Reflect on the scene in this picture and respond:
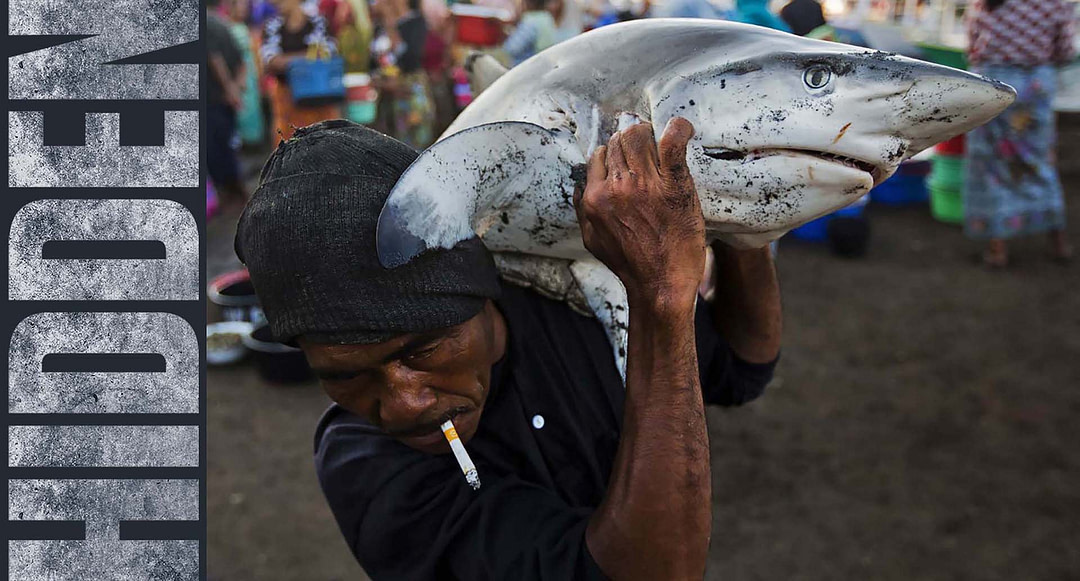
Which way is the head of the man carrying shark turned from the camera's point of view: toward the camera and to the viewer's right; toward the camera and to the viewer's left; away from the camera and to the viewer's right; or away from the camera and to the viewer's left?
toward the camera and to the viewer's left
